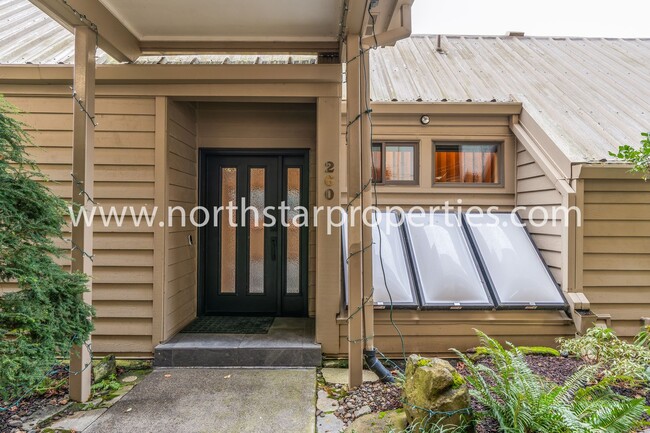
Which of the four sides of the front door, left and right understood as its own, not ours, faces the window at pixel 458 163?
left

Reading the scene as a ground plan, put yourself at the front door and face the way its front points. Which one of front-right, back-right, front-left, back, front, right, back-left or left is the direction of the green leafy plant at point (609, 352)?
front-left

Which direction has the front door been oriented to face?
toward the camera

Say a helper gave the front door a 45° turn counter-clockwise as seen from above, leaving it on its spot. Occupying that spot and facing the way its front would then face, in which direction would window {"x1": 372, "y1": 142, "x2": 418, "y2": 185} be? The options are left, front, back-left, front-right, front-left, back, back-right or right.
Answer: front-left

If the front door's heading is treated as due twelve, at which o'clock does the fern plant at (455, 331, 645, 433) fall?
The fern plant is roughly at 11 o'clock from the front door.

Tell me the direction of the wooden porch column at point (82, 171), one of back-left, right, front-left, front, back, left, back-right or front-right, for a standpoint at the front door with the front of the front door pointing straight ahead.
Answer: front-right

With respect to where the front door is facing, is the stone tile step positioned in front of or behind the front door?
in front

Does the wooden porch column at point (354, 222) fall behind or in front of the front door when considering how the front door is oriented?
in front

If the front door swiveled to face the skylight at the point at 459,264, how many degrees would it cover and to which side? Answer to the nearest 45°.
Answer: approximately 45° to its left

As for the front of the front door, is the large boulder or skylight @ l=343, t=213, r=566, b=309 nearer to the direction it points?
the large boulder

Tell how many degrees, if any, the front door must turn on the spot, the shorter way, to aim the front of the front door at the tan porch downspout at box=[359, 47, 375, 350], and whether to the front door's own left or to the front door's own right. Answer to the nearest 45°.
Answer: approximately 45° to the front door's own left

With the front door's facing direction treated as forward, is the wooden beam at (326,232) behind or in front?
in front
